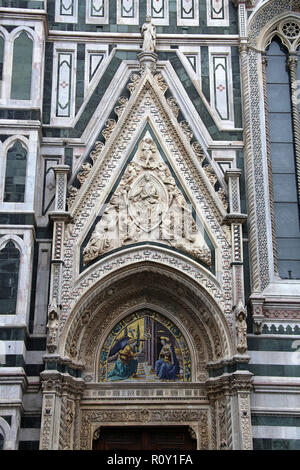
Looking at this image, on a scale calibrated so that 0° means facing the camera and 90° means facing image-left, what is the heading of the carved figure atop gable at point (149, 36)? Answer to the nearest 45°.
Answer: approximately 0°

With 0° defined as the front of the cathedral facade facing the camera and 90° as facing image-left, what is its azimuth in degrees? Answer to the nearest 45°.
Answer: approximately 0°
